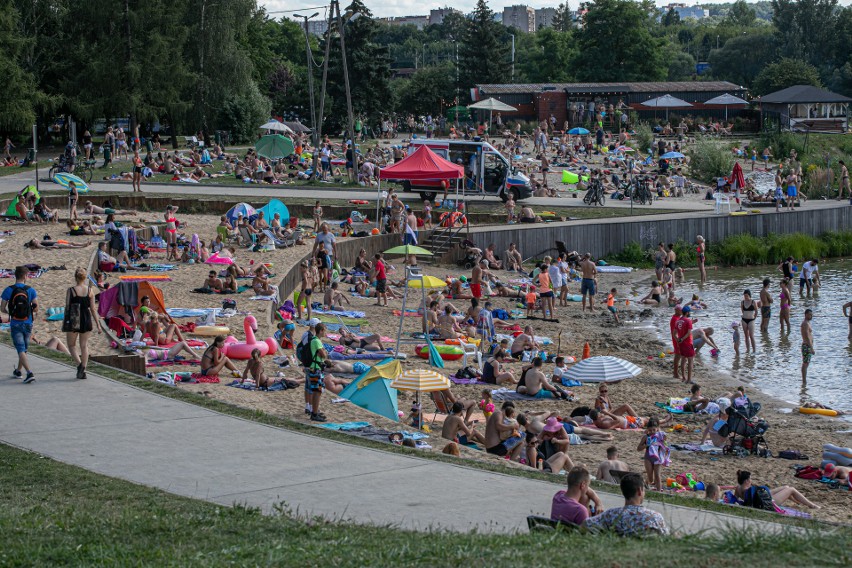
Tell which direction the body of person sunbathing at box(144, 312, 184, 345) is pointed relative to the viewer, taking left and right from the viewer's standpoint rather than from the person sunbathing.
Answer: facing to the right of the viewer

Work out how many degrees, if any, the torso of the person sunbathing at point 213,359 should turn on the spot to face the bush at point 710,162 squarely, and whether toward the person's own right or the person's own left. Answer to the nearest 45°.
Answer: approximately 45° to the person's own left

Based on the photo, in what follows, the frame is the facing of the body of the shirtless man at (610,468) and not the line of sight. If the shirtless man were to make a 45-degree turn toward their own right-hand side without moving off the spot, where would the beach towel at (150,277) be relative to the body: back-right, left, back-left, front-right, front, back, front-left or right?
left

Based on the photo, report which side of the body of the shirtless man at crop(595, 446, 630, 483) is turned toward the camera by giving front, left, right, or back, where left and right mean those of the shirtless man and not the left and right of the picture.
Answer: back

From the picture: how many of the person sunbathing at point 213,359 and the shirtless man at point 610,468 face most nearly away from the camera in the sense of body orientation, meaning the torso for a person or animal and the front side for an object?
1

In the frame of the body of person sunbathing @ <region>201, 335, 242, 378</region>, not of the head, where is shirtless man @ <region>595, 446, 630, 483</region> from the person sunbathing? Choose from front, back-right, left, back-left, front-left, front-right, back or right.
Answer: front-right

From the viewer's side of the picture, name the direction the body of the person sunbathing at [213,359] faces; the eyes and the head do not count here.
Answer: to the viewer's right
